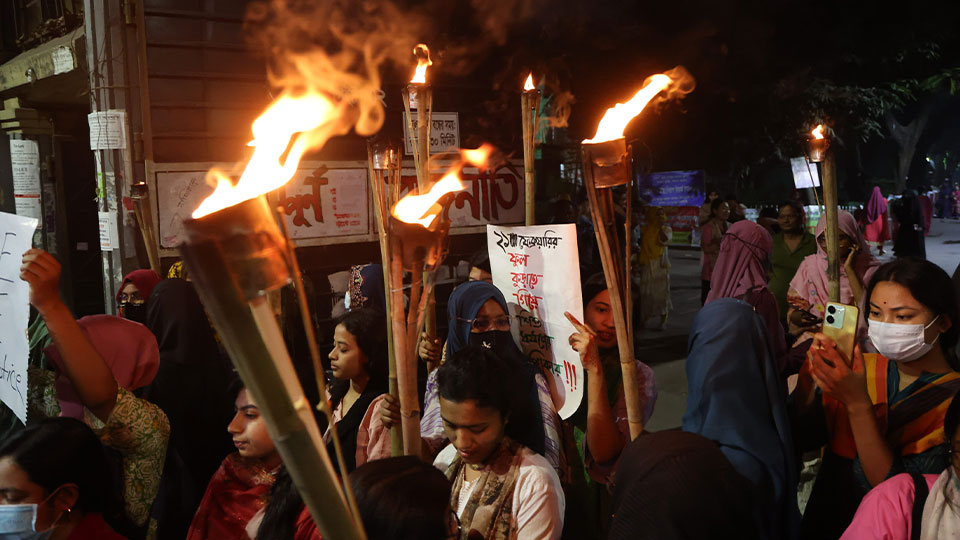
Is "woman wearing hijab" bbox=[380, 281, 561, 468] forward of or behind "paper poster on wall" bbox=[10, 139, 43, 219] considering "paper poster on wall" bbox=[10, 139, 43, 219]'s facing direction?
forward

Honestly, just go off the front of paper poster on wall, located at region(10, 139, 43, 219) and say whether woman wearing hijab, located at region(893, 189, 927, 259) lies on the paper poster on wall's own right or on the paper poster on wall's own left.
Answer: on the paper poster on wall's own left

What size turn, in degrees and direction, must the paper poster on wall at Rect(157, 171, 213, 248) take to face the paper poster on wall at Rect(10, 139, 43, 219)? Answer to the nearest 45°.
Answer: approximately 135° to its right

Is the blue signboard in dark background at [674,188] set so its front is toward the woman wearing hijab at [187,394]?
yes

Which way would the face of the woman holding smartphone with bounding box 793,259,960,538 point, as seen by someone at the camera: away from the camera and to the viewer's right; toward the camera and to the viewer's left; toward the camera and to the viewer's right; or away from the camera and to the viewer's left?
toward the camera and to the viewer's left

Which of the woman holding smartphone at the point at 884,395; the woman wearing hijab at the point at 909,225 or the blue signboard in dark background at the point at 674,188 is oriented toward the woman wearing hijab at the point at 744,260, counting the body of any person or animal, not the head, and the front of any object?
the blue signboard in dark background

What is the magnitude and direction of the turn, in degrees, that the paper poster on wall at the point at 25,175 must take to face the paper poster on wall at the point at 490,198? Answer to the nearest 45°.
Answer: approximately 45° to its left

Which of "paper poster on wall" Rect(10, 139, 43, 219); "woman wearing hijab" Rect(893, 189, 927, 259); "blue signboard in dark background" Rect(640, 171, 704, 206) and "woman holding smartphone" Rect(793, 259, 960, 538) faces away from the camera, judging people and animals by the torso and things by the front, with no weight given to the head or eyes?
the woman wearing hijab

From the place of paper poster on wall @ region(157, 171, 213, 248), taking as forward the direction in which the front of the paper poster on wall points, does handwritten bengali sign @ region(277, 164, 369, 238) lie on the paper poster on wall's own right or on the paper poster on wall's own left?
on the paper poster on wall's own left

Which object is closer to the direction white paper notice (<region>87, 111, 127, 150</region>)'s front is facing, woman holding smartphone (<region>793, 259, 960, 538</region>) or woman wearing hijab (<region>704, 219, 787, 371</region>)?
the woman holding smartphone

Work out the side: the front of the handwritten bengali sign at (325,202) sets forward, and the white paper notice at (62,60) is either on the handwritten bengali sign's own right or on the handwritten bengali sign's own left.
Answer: on the handwritten bengali sign's own right
